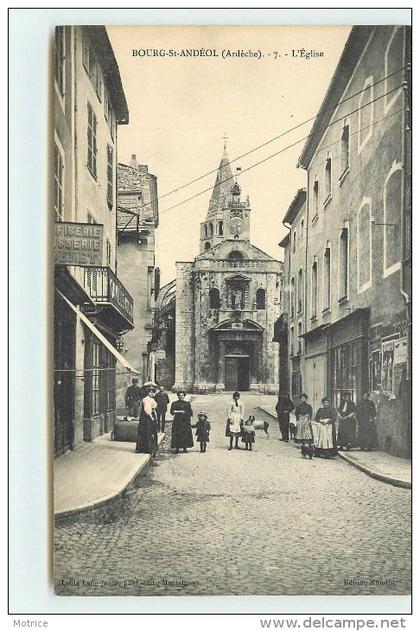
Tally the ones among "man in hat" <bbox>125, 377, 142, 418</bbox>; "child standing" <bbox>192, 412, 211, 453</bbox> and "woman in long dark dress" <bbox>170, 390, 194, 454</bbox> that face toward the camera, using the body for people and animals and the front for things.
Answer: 3

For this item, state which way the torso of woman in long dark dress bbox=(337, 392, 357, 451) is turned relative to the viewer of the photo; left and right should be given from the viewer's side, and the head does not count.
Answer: facing the viewer and to the left of the viewer

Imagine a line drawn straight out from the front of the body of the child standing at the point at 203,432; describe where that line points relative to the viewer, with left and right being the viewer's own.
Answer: facing the viewer

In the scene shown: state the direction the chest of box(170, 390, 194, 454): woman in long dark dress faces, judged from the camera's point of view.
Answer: toward the camera
